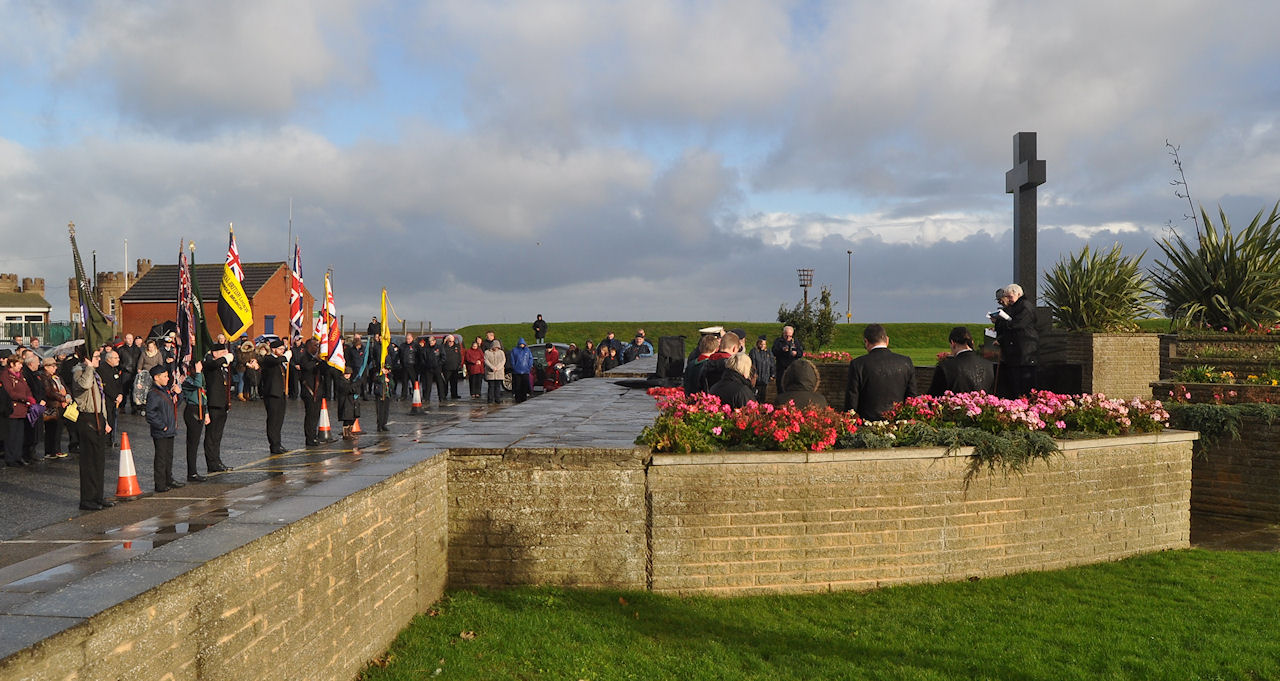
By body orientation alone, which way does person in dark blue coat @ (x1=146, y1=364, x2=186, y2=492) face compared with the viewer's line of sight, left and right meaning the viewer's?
facing to the right of the viewer

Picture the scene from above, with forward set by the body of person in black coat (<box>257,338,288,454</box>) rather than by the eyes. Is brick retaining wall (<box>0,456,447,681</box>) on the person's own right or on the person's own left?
on the person's own right

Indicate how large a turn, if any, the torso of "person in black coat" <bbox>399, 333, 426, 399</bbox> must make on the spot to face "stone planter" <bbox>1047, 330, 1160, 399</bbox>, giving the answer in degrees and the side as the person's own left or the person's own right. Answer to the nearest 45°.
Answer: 0° — they already face it

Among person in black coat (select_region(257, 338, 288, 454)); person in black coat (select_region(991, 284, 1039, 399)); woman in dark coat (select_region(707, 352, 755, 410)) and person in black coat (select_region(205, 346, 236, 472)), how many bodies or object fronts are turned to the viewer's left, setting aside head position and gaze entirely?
1

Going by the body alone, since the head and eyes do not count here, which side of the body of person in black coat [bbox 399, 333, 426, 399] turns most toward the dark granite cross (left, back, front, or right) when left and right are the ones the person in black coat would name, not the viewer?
front

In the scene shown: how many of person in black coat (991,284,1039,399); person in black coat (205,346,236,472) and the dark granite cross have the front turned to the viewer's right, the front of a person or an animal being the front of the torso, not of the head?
1

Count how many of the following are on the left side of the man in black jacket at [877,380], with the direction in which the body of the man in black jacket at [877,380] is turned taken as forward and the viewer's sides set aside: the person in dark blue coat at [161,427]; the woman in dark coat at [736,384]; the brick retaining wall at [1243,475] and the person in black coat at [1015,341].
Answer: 2

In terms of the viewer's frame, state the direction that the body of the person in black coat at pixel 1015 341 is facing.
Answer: to the viewer's left

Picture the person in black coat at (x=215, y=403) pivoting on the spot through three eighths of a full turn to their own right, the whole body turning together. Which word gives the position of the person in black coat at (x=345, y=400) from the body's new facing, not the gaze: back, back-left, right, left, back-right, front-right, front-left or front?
back

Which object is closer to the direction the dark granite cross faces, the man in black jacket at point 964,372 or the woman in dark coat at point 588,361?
the woman in dark coat

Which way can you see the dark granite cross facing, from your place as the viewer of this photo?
facing to the left of the viewer

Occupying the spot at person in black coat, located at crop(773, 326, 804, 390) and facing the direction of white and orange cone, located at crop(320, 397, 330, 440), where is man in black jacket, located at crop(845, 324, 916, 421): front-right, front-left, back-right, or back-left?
front-left

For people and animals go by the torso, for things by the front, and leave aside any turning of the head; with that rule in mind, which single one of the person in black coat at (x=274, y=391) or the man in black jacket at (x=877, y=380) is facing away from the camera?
the man in black jacket

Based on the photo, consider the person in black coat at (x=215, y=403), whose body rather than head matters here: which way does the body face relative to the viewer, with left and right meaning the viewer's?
facing to the right of the viewer

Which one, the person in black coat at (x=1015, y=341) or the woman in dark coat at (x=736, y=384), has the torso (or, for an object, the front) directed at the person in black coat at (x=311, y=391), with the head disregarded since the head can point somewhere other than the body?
the person in black coat at (x=1015, y=341)

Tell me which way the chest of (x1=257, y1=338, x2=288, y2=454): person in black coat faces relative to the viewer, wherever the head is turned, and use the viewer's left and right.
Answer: facing to the right of the viewer

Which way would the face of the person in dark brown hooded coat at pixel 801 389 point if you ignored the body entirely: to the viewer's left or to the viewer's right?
to the viewer's right

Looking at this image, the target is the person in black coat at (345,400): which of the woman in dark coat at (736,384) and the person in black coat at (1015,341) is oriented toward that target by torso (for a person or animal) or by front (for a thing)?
the person in black coat at (1015,341)

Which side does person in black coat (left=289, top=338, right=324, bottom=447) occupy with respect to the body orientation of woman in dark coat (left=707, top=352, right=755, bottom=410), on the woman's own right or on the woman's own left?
on the woman's own left
